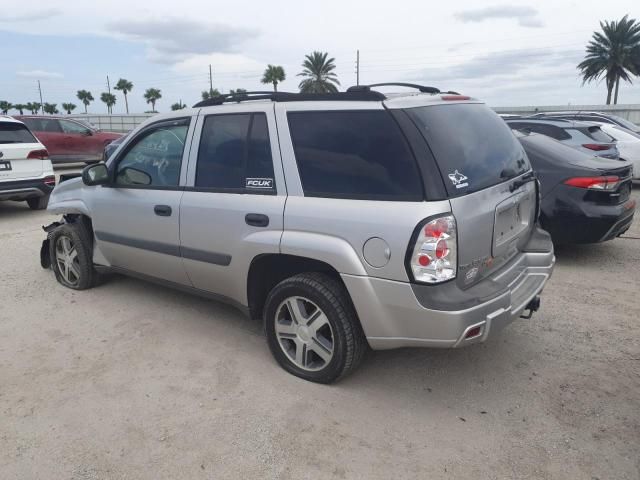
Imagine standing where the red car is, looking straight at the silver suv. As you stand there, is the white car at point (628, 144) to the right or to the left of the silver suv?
left

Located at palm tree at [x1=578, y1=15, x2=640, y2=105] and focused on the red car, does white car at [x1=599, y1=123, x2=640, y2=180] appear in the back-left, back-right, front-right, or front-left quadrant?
front-left

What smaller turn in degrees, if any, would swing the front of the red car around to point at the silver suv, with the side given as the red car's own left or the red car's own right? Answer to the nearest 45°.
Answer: approximately 90° to the red car's own right

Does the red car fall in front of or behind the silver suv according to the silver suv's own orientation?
in front

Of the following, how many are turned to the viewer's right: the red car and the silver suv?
1

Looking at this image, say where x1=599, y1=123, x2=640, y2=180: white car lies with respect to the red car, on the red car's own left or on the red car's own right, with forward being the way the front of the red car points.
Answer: on the red car's own right

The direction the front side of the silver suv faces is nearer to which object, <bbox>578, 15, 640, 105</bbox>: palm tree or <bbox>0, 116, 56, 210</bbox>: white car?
the white car

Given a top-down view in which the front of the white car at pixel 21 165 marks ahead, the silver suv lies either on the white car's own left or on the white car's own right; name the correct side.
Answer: on the white car's own right

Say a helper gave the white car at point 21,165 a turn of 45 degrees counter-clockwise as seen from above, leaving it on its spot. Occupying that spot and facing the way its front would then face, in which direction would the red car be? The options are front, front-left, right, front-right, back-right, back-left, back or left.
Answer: front

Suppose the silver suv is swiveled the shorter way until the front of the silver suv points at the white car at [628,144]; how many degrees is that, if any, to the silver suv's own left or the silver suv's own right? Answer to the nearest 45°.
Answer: approximately 90° to the silver suv's own right

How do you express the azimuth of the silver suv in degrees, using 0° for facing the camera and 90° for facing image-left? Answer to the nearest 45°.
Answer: approximately 135°

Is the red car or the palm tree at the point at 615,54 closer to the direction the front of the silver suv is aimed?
the red car

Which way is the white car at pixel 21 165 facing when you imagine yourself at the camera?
facing away from the viewer and to the right of the viewer

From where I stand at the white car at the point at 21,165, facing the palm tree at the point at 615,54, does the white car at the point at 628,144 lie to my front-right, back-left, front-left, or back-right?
front-right

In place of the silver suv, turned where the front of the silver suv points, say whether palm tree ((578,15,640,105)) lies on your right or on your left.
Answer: on your right

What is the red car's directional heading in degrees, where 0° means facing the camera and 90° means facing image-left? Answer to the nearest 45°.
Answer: approximately 270°
